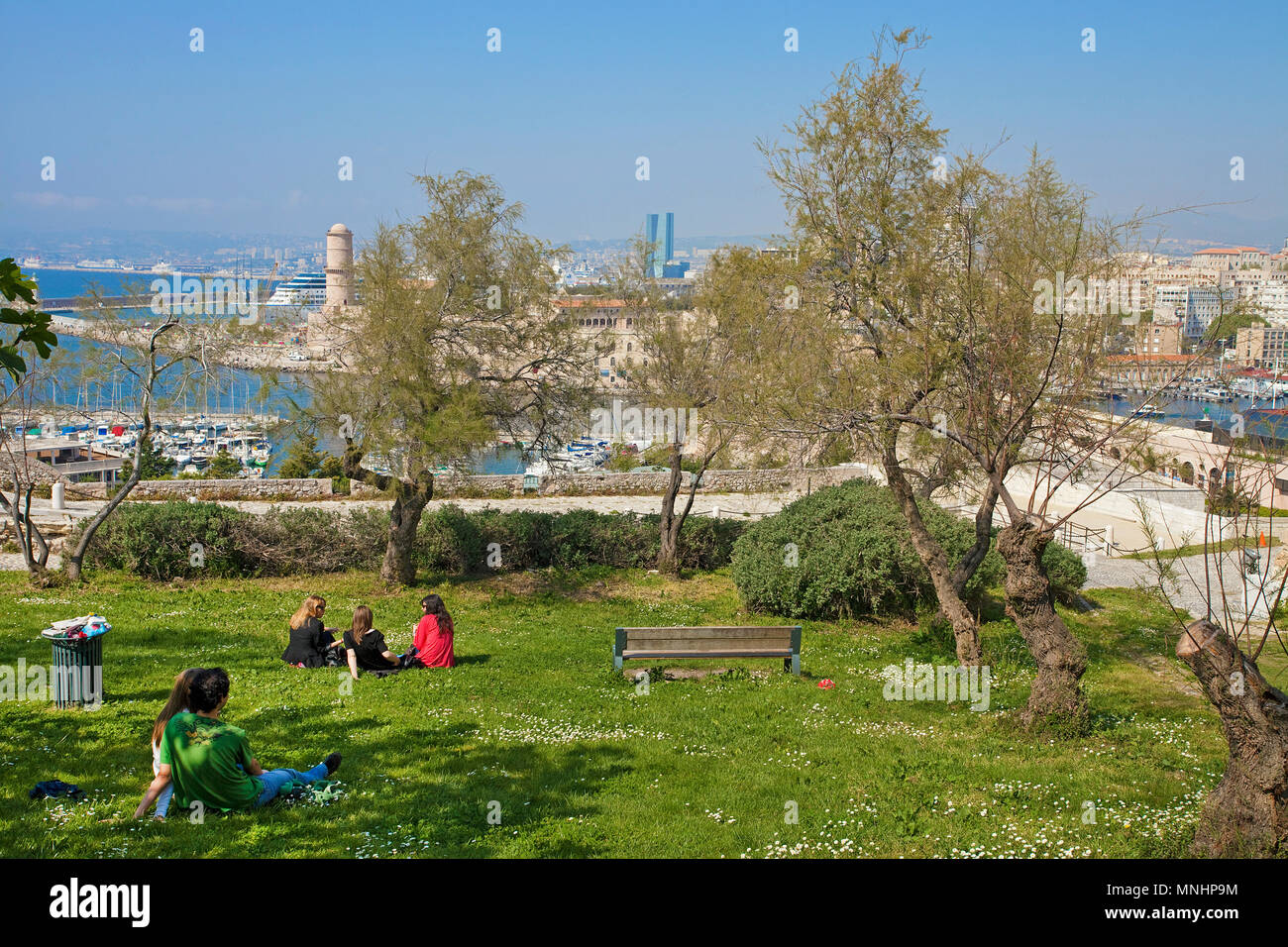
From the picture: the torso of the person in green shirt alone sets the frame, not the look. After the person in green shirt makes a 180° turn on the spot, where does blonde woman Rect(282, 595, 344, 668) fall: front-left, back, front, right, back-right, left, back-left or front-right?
back-right

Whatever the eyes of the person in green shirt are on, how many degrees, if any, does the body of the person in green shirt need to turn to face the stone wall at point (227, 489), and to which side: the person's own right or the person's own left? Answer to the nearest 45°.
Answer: approximately 45° to the person's own left

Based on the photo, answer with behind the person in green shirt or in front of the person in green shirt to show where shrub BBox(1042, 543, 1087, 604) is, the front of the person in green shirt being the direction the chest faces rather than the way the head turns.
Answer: in front

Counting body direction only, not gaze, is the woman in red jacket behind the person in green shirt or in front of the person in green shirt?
in front

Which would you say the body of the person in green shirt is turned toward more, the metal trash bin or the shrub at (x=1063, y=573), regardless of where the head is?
the shrub

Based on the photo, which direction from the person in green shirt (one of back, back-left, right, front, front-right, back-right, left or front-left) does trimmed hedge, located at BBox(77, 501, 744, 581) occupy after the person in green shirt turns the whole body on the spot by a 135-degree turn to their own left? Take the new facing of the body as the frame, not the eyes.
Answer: right

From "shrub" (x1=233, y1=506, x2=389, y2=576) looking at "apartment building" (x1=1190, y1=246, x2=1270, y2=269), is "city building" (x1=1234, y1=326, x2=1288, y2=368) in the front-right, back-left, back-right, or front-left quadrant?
front-right

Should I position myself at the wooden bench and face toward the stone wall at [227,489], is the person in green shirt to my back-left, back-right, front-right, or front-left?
back-left

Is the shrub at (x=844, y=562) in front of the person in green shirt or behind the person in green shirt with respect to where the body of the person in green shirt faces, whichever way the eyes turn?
in front

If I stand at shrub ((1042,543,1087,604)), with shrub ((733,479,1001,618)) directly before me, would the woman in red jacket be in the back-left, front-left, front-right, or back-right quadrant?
front-left

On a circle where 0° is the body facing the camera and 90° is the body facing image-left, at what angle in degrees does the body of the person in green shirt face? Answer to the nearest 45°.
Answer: approximately 225°
